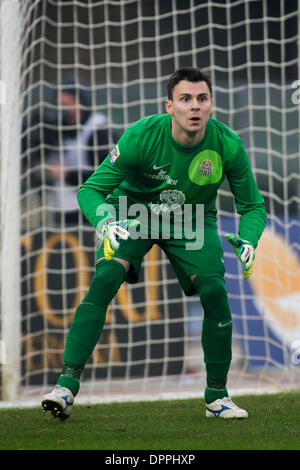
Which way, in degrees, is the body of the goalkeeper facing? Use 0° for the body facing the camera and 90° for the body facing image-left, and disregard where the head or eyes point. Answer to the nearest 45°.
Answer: approximately 0°

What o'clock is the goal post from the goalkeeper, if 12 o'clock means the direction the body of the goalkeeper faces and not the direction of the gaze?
The goal post is roughly at 5 o'clock from the goalkeeper.
